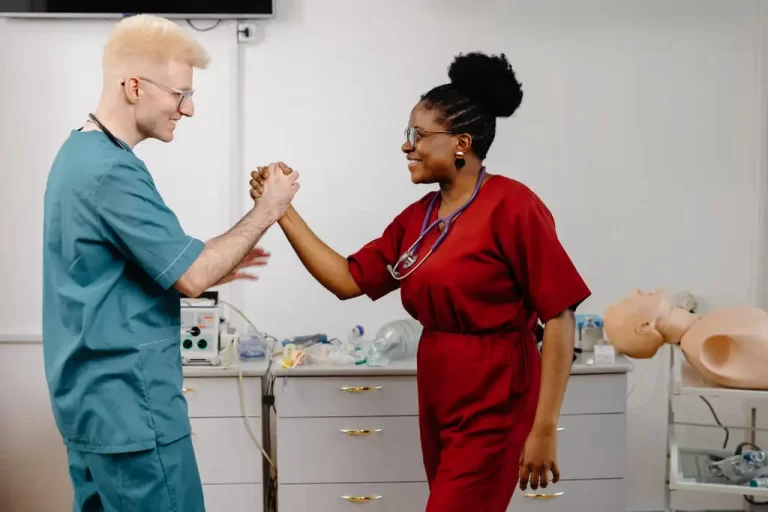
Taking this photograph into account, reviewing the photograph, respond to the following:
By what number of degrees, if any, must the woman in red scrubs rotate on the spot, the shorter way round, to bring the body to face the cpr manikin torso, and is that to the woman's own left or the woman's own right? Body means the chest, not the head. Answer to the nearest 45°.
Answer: approximately 180°

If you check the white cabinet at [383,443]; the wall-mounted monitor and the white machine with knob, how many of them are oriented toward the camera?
3

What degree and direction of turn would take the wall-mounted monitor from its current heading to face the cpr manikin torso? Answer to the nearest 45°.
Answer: approximately 45° to its left

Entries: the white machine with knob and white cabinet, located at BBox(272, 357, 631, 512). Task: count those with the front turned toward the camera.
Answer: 2

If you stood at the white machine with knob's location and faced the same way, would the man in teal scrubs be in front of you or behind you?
in front

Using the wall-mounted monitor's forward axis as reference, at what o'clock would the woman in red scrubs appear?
The woman in red scrubs is roughly at 11 o'clock from the wall-mounted monitor.

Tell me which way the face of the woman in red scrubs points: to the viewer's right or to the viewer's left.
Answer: to the viewer's left

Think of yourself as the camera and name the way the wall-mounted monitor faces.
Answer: facing the viewer

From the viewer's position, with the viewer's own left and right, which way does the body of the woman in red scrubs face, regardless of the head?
facing the viewer and to the left of the viewer

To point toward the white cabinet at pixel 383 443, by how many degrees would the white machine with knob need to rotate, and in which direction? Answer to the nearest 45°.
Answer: approximately 90° to its left

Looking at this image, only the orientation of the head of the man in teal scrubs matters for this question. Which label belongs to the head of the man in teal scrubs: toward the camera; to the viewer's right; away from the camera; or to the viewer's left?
to the viewer's right

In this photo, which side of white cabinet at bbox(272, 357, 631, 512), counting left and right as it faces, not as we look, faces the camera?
front

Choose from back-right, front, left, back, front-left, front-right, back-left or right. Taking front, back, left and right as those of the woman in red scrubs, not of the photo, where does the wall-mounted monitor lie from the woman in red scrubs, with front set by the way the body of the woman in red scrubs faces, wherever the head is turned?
right

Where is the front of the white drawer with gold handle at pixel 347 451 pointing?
toward the camera

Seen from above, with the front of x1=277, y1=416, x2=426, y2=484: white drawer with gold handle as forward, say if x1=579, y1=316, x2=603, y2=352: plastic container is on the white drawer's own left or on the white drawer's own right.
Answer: on the white drawer's own left

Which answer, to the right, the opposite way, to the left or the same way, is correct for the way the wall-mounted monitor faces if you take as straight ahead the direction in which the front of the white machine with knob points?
the same way
